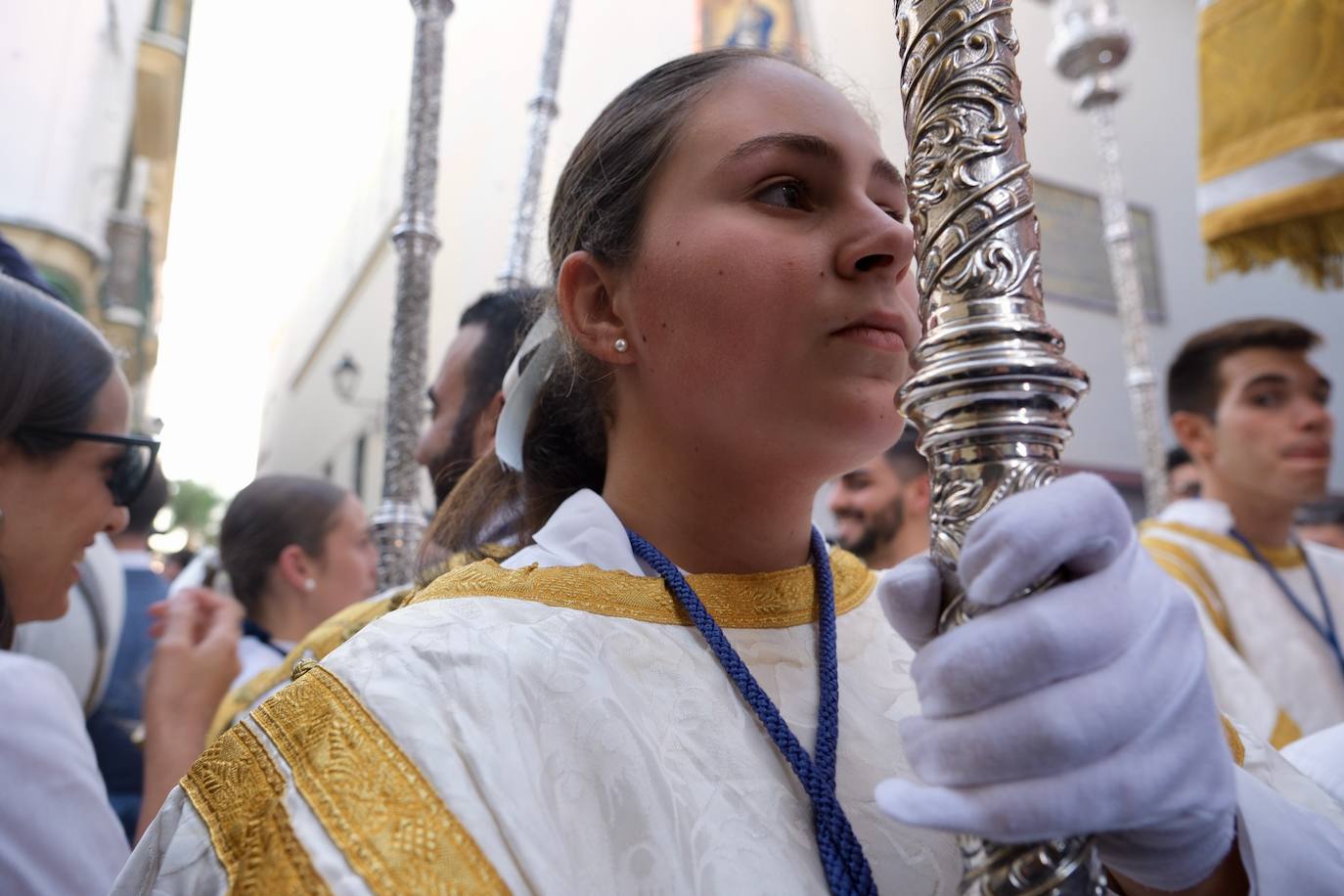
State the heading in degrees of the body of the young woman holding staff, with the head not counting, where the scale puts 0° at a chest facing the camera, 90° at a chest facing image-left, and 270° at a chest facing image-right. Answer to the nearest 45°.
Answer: approximately 315°

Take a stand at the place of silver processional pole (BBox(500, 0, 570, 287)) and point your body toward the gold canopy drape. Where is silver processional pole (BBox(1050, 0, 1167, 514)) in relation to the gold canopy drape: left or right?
left

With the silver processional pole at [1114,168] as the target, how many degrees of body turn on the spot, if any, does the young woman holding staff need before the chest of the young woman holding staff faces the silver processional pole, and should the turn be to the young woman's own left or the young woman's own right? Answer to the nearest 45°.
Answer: approximately 90° to the young woman's own left

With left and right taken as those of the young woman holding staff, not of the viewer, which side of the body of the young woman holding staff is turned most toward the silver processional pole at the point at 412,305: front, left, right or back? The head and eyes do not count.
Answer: back

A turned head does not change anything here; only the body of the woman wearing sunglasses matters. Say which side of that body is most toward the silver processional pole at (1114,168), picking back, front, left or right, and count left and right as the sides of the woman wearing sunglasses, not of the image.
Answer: front

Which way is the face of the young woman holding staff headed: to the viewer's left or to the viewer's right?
to the viewer's right

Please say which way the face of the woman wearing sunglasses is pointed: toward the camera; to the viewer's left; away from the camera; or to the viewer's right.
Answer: to the viewer's right

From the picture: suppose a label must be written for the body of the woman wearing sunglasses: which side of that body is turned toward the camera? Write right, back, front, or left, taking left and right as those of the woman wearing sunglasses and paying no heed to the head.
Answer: right

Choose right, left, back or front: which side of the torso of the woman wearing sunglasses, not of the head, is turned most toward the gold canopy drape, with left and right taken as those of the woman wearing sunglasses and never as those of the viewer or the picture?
front

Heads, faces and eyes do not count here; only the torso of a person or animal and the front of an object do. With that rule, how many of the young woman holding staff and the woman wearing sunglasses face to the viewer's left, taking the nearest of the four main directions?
0

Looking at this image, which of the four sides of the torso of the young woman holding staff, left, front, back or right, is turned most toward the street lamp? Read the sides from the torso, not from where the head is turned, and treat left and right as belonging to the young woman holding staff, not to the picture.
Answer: back

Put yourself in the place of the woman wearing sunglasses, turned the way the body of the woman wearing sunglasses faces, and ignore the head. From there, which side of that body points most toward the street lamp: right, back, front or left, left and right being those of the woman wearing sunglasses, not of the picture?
left
